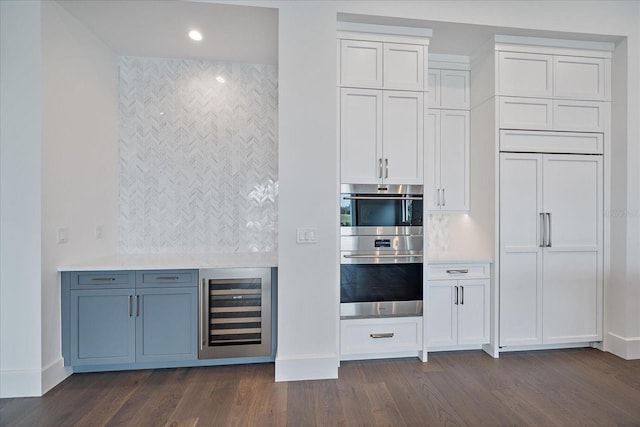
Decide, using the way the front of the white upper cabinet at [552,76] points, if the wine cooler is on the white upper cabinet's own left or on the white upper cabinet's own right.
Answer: on the white upper cabinet's own right

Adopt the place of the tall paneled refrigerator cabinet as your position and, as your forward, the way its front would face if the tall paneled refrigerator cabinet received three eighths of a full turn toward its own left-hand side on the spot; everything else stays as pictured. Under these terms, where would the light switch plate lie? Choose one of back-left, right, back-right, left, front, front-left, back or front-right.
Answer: back

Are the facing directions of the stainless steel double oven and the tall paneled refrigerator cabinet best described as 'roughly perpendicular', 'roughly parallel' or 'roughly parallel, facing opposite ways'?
roughly parallel

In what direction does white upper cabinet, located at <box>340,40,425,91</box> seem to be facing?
toward the camera

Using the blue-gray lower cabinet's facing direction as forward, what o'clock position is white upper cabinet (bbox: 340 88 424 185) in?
The white upper cabinet is roughly at 10 o'clock from the blue-gray lower cabinet.

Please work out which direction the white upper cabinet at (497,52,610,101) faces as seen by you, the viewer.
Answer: facing the viewer

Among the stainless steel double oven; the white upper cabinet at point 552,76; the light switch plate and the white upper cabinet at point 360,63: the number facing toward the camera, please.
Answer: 4

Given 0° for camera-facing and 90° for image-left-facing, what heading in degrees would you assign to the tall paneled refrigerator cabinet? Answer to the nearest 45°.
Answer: approximately 0°

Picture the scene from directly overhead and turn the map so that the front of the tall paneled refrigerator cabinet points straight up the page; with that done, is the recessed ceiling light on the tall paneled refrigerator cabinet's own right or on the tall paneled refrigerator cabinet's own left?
on the tall paneled refrigerator cabinet's own right

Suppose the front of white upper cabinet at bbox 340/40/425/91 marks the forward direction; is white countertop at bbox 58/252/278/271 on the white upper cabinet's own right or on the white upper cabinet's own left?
on the white upper cabinet's own right
